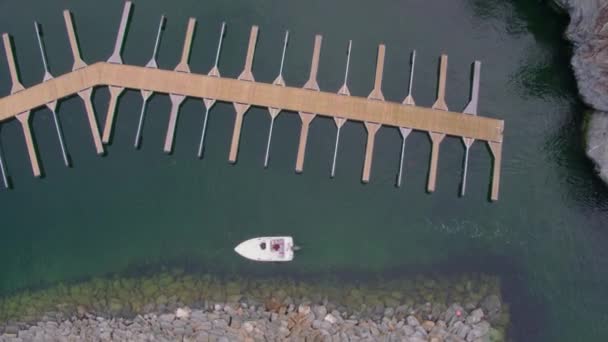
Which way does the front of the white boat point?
to the viewer's left
